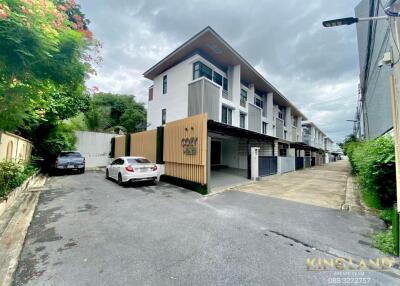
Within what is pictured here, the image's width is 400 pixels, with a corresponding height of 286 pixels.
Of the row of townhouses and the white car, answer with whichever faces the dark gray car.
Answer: the white car

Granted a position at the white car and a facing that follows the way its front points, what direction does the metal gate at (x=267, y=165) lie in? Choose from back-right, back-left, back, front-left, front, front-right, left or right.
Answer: back-right

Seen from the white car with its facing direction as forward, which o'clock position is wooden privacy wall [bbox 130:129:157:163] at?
The wooden privacy wall is roughly at 2 o'clock from the white car.

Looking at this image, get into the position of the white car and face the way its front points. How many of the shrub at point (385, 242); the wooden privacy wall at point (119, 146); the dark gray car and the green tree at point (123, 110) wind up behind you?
1

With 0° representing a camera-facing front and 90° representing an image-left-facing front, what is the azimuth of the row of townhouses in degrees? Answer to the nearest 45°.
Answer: approximately 315°

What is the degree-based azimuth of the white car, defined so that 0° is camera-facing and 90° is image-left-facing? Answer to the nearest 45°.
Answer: approximately 135°

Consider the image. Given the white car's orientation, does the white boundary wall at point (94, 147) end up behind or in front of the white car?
in front

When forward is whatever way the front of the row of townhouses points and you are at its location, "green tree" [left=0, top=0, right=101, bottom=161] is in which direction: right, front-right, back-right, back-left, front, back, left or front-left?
back-right

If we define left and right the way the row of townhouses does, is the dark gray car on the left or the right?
on its right

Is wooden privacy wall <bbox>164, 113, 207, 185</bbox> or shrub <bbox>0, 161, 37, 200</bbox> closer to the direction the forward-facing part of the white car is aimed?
the shrub

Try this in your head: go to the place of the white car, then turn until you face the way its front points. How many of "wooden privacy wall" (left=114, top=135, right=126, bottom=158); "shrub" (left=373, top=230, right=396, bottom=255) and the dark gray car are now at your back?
1
